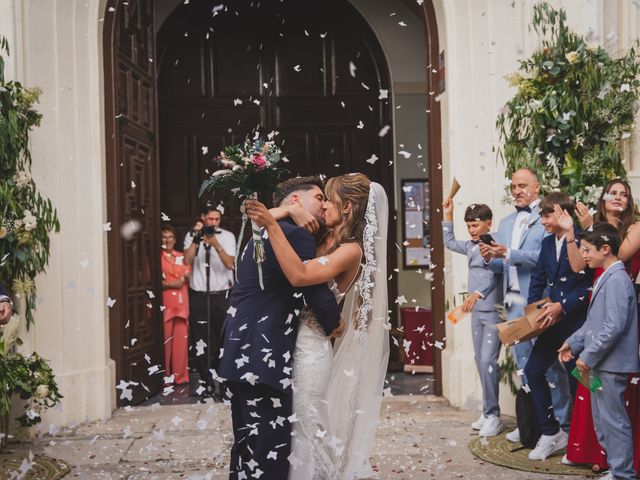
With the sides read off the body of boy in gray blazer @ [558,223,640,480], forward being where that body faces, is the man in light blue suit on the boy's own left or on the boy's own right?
on the boy's own right

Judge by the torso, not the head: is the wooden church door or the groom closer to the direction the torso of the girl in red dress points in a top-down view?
the groom

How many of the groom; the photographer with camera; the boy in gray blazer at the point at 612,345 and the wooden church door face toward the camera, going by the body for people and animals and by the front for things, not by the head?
2

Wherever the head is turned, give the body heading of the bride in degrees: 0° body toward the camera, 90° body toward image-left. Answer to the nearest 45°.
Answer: approximately 90°

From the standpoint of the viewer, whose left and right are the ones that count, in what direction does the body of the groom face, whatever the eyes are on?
facing to the right of the viewer

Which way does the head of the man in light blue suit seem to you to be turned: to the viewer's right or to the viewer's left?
to the viewer's left

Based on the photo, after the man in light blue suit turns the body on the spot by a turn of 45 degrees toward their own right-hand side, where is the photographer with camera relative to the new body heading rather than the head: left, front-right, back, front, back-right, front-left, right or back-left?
front-right

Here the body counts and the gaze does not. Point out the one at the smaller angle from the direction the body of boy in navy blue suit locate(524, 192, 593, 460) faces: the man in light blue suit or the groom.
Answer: the groom

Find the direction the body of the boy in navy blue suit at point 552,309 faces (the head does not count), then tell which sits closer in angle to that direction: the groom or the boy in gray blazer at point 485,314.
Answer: the groom

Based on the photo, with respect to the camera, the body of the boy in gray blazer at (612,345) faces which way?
to the viewer's left

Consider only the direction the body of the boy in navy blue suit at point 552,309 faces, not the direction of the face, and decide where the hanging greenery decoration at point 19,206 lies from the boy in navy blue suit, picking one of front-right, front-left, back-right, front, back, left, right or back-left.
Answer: front-right

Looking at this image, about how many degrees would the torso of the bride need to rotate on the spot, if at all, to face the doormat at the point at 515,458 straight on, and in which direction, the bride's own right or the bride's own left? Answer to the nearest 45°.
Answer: approximately 135° to the bride's own right

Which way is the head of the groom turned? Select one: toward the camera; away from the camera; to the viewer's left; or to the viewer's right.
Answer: to the viewer's right

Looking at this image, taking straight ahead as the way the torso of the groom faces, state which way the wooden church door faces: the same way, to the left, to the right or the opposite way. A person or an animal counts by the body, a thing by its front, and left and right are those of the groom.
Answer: to the right

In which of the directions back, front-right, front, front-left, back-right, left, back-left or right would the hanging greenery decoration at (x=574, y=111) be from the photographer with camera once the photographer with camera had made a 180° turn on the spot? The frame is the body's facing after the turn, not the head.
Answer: back-right

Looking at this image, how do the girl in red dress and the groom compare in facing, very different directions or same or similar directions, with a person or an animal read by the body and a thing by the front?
very different directions
